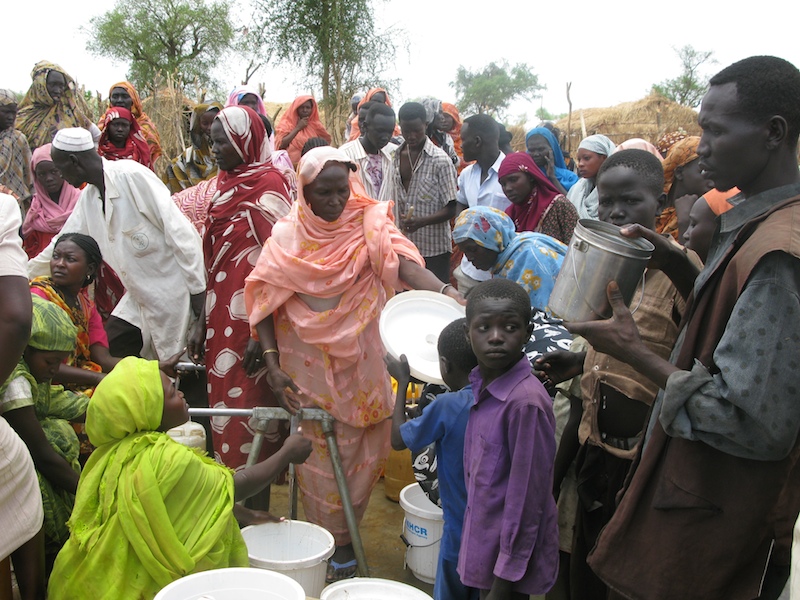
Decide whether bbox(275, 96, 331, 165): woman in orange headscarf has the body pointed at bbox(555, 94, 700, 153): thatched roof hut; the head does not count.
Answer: no

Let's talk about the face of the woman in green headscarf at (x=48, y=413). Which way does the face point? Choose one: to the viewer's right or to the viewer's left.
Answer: to the viewer's right

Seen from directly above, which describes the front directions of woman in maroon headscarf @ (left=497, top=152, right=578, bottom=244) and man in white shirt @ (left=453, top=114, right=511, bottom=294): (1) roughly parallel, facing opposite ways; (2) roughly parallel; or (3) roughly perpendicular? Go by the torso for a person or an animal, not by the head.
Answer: roughly parallel

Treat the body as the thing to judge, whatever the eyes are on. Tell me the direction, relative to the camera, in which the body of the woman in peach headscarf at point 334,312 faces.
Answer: toward the camera

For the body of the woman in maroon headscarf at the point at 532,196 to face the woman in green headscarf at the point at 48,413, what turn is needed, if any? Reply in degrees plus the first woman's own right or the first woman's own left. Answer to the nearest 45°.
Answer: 0° — they already face them

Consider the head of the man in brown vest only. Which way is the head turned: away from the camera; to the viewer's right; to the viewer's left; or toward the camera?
to the viewer's left

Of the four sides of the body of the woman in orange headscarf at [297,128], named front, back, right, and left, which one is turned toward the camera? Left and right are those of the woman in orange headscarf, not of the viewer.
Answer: front

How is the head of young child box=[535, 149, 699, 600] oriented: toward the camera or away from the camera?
toward the camera

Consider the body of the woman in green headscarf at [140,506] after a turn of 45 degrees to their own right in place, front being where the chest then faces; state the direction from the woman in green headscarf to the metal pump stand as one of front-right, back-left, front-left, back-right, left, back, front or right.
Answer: front-left

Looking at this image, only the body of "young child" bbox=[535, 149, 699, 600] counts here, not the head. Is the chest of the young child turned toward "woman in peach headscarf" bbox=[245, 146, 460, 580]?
no

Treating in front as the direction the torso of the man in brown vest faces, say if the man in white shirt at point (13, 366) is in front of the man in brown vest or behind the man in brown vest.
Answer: in front

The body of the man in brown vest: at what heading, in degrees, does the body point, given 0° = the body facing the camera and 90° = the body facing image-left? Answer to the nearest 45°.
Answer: approximately 90°

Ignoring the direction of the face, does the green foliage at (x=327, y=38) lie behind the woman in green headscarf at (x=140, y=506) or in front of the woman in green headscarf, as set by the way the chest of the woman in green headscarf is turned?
in front

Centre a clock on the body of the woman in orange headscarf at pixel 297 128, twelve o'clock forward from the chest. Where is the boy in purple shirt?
The boy in purple shirt is roughly at 12 o'clock from the woman in orange headscarf.

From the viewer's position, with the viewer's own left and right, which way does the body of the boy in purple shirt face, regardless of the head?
facing the viewer and to the left of the viewer

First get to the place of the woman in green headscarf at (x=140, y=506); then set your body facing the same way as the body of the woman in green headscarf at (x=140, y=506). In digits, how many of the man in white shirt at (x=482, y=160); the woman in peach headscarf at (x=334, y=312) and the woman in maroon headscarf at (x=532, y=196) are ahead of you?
3

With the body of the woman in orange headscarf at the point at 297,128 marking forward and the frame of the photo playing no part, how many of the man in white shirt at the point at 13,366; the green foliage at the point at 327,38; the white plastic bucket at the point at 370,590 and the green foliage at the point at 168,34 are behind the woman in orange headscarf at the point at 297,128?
2

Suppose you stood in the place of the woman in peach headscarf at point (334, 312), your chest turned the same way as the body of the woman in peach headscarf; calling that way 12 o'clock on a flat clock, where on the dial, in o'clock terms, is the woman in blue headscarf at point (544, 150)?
The woman in blue headscarf is roughly at 7 o'clock from the woman in peach headscarf.
